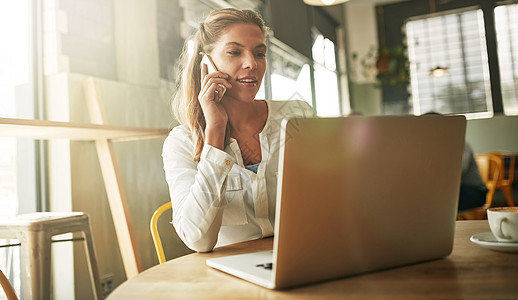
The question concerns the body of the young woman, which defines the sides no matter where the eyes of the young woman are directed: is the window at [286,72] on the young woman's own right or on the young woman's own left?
on the young woman's own left

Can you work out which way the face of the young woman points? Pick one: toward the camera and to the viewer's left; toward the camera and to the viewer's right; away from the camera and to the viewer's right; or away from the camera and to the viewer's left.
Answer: toward the camera and to the viewer's right

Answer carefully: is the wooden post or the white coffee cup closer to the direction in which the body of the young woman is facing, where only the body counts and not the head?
the white coffee cup

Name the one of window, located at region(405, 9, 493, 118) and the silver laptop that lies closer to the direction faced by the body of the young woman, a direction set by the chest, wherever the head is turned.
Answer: the silver laptop

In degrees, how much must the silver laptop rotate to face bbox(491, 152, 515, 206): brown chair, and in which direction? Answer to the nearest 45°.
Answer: approximately 45° to its right

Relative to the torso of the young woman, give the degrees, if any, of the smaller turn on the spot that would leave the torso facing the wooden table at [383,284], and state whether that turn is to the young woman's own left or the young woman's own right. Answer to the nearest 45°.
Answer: approximately 45° to the young woman's own right

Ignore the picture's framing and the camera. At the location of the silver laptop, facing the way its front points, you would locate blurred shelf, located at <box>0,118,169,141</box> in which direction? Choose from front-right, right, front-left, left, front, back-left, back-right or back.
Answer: front

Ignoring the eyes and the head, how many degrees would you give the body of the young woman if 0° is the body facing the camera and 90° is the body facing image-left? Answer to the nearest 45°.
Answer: approximately 315°

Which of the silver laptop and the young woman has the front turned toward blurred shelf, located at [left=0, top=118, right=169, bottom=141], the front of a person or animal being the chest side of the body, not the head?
the silver laptop

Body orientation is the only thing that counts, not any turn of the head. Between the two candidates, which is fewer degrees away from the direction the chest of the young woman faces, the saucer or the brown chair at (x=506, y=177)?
the saucer

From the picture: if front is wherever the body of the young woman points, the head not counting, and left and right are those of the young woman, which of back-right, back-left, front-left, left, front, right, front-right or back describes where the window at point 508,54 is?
left

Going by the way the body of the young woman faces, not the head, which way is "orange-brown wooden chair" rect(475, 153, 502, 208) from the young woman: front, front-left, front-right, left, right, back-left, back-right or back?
left

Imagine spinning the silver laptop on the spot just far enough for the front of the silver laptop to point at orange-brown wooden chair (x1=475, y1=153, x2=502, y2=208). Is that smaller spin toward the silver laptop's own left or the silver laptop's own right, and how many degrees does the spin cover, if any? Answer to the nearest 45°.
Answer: approximately 45° to the silver laptop's own right

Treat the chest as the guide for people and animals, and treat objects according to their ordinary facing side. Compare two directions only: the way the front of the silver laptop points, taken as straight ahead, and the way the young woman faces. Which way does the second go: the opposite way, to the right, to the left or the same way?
the opposite way

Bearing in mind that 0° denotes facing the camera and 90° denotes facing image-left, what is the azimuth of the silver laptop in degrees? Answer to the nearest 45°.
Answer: approximately 135°
